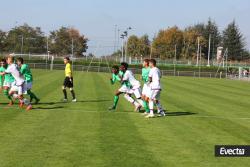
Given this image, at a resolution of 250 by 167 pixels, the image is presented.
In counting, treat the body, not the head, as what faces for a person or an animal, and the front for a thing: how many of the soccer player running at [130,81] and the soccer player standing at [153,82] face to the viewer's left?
2

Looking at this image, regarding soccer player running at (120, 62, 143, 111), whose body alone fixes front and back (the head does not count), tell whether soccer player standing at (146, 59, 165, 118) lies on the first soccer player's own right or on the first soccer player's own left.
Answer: on the first soccer player's own left

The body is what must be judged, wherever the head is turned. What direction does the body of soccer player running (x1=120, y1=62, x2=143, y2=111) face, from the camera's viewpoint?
to the viewer's left

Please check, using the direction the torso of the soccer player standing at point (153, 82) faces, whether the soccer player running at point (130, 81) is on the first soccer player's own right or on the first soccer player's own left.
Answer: on the first soccer player's own right

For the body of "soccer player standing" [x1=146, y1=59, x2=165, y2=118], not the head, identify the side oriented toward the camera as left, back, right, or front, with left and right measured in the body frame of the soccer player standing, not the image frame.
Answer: left
